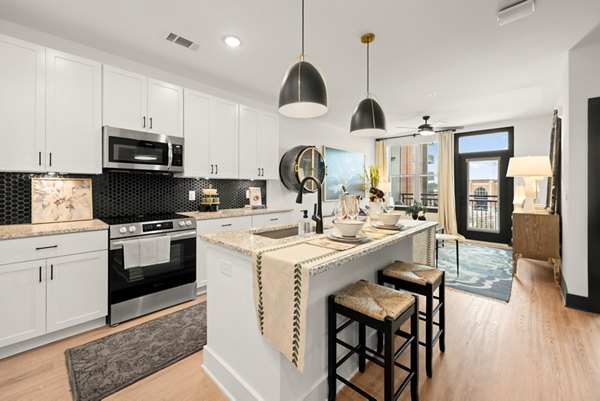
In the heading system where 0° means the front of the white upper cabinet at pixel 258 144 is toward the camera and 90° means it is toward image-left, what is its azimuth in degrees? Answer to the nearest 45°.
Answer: approximately 315°

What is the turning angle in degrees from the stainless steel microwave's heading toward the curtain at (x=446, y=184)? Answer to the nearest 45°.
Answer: approximately 45° to its left

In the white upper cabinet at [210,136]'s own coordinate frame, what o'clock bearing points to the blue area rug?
The blue area rug is roughly at 11 o'clock from the white upper cabinet.

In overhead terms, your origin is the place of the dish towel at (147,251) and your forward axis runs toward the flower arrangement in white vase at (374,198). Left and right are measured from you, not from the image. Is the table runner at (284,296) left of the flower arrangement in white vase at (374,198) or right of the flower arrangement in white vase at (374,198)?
right

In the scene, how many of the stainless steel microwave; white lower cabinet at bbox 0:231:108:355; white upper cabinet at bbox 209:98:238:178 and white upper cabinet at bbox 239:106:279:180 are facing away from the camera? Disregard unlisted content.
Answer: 0

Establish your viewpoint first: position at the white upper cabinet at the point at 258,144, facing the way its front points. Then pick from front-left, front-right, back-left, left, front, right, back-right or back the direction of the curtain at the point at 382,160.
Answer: left

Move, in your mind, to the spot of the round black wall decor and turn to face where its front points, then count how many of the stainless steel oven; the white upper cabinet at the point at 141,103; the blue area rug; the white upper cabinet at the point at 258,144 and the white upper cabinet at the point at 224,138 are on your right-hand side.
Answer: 4

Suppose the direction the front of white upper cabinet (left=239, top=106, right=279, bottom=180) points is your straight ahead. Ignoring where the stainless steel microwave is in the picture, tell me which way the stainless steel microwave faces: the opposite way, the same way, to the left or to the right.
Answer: the same way

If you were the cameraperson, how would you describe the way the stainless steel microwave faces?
facing the viewer and to the right of the viewer

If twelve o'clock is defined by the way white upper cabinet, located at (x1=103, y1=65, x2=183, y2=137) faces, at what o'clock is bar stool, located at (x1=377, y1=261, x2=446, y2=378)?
The bar stool is roughly at 12 o'clock from the white upper cabinet.

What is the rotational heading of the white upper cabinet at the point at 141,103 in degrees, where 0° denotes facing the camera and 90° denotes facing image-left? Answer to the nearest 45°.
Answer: approximately 315°

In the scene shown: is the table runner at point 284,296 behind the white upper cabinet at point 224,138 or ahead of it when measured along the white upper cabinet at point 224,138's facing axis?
ahead

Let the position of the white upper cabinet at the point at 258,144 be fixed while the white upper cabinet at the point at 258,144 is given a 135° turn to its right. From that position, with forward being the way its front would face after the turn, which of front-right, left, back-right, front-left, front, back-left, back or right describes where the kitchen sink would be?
left

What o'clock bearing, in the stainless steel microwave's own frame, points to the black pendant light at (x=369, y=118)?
The black pendant light is roughly at 12 o'clock from the stainless steel microwave.

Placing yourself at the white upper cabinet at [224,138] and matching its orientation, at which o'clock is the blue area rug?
The blue area rug is roughly at 11 o'clock from the white upper cabinet.

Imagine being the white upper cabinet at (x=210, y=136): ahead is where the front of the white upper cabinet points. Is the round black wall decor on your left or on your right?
on your left

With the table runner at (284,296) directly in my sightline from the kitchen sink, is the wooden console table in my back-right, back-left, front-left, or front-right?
back-left

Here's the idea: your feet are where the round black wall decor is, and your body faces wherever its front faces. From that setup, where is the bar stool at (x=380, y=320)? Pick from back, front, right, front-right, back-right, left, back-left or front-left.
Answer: front-right

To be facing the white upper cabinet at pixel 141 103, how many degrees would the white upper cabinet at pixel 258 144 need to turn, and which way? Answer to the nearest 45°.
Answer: approximately 90° to its right

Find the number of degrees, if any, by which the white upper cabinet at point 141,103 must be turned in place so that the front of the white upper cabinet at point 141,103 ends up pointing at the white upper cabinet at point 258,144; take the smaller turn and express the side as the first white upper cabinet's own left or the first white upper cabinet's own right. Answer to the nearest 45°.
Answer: approximately 45° to the first white upper cabinet's own left

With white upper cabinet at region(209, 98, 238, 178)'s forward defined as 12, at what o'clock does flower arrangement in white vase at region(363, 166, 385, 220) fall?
The flower arrangement in white vase is roughly at 12 o'clock from the white upper cabinet.
